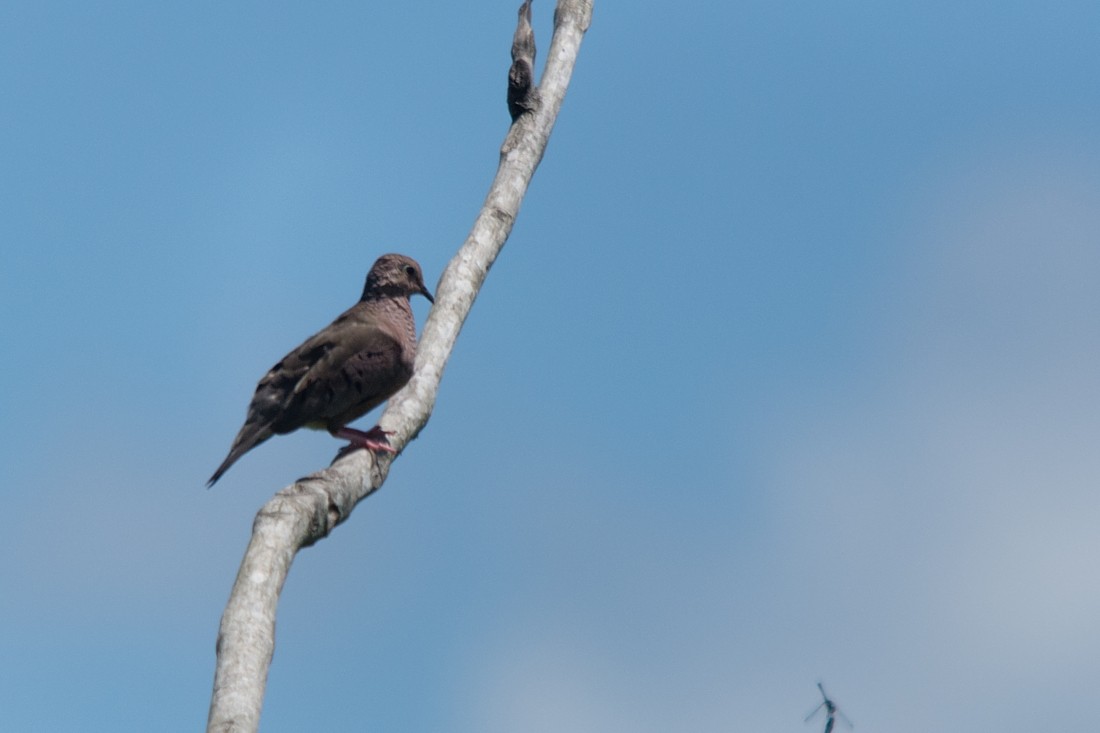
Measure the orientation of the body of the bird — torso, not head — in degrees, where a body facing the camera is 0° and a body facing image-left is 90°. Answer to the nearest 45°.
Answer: approximately 270°
